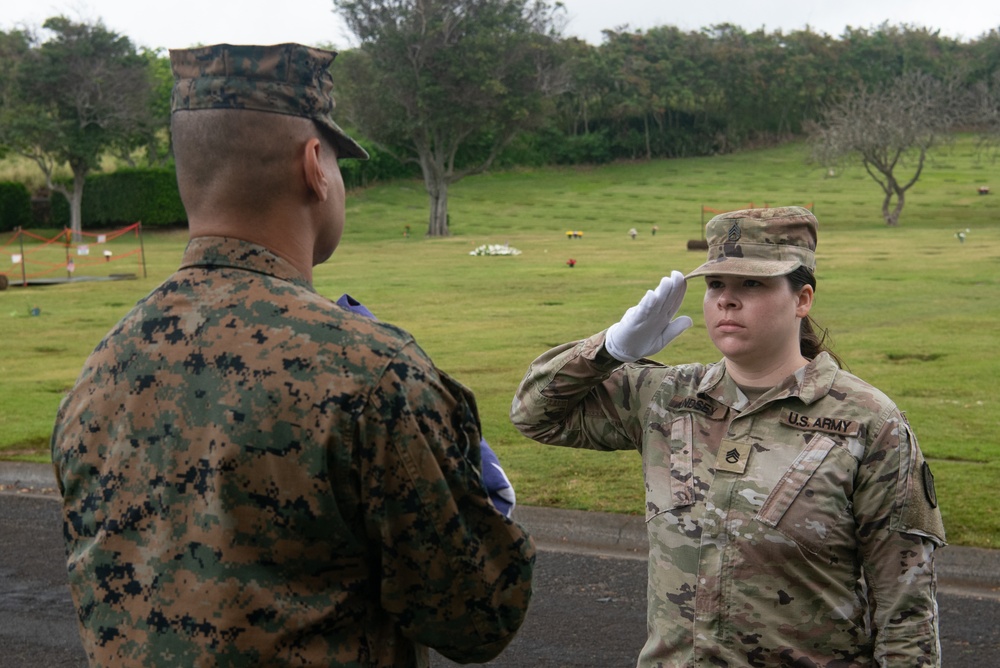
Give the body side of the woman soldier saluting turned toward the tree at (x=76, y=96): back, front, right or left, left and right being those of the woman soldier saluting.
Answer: right

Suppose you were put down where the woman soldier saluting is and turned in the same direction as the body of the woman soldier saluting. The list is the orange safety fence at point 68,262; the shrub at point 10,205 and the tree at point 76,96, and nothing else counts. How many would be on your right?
3

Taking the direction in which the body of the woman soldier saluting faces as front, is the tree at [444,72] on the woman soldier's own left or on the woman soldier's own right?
on the woman soldier's own right

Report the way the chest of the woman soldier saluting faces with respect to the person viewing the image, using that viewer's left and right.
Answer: facing the viewer and to the left of the viewer

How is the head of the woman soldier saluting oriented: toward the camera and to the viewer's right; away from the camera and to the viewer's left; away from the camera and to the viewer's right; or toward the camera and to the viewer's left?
toward the camera and to the viewer's left

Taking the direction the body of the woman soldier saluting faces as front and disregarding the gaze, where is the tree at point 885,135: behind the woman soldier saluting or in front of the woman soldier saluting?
behind

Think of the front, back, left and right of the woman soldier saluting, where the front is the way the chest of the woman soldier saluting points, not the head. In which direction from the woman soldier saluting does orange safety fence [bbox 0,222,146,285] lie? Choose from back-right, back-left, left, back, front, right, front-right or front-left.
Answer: right

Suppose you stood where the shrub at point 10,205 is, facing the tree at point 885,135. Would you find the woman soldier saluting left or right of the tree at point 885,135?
right

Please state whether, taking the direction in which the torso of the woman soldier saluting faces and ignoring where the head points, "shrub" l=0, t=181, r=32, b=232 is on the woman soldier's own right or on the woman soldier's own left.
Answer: on the woman soldier's own right
